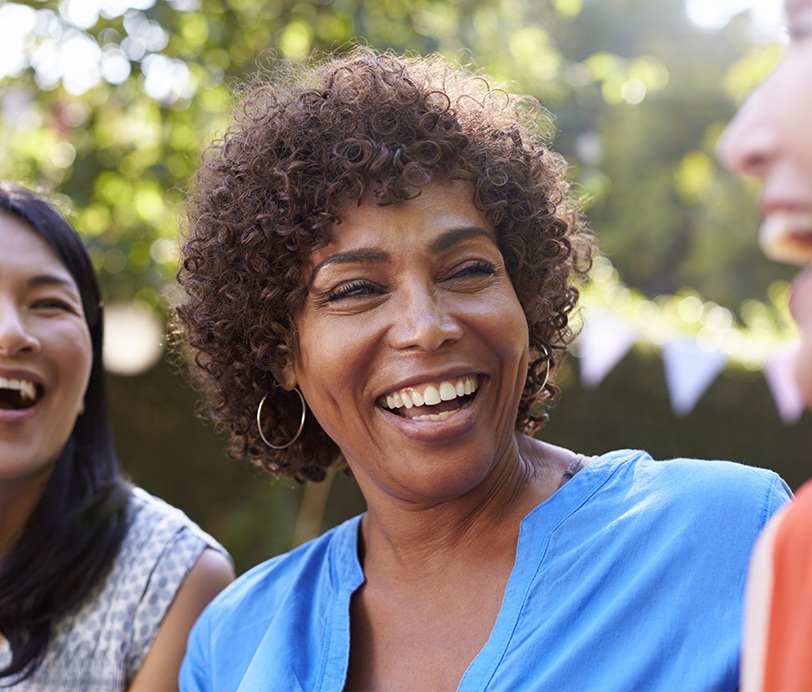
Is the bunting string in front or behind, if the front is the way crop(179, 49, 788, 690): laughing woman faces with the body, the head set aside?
behind

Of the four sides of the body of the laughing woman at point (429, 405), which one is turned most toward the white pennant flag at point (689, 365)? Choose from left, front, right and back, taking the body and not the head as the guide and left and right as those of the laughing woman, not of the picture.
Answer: back

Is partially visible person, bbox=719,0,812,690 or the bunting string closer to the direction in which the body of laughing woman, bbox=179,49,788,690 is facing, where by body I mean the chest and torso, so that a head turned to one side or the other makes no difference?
the partially visible person

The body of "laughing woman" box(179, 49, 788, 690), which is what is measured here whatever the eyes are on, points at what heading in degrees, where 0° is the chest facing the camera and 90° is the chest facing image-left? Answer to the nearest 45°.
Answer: approximately 0°

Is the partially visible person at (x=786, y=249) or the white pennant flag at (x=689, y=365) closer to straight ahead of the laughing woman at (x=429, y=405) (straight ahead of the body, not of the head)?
the partially visible person

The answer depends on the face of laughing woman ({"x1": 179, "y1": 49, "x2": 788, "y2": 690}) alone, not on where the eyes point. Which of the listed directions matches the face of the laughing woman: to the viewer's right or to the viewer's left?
to the viewer's right

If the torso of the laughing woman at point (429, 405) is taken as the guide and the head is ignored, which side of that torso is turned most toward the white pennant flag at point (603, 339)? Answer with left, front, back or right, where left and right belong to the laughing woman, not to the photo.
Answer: back
